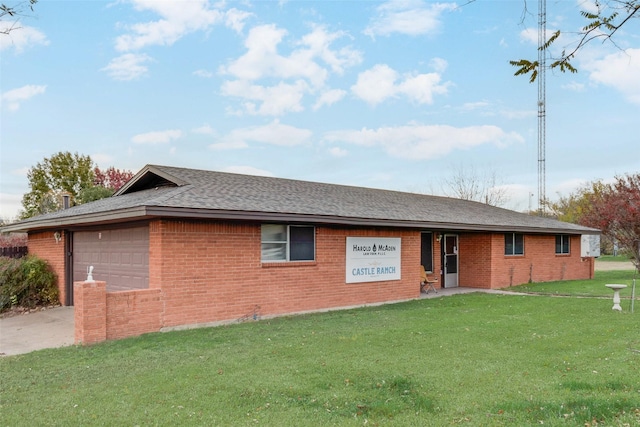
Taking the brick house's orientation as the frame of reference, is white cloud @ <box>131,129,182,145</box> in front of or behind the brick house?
behind

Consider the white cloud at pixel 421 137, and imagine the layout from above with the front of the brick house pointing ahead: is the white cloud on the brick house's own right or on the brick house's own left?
on the brick house's own left

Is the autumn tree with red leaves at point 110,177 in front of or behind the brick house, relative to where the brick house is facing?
behind

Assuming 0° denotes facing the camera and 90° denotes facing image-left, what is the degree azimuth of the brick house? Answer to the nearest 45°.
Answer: approximately 315°
